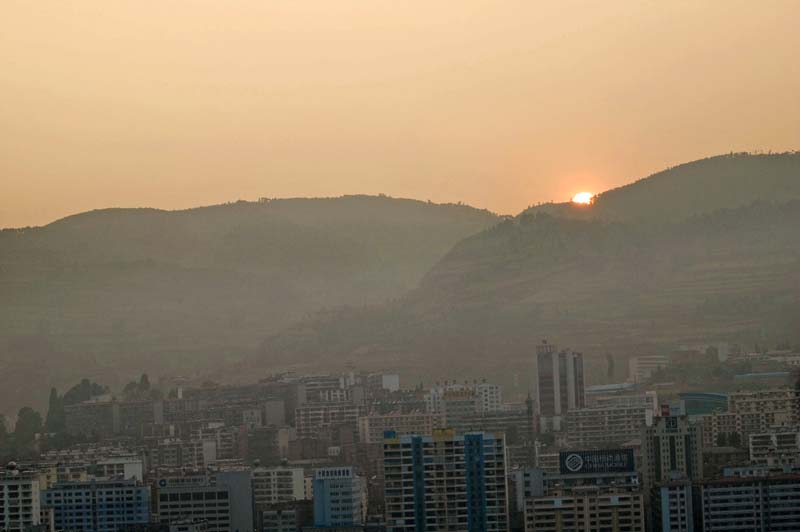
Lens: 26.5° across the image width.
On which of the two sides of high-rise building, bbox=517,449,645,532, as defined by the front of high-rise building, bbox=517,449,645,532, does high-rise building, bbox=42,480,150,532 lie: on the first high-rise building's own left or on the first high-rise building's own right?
on the first high-rise building's own right

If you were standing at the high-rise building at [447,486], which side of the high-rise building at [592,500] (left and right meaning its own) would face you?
right

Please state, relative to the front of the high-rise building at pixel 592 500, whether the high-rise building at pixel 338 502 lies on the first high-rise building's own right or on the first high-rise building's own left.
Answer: on the first high-rise building's own right

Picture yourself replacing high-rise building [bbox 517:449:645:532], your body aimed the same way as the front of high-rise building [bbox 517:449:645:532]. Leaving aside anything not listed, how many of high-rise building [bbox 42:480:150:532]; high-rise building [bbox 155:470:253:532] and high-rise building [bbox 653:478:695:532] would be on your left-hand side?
1

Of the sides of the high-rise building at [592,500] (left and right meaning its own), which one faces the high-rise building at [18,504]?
right

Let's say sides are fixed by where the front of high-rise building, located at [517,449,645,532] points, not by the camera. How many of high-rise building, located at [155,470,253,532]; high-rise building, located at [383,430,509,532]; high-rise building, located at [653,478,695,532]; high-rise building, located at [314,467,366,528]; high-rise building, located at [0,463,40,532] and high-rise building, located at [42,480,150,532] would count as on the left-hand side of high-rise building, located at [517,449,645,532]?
1

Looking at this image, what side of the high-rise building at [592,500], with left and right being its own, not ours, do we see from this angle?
front

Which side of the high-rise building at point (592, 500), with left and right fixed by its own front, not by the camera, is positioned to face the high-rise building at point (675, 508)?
left

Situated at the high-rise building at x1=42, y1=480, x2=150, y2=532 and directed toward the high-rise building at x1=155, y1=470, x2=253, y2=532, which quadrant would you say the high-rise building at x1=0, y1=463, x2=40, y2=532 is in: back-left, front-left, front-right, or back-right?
back-right

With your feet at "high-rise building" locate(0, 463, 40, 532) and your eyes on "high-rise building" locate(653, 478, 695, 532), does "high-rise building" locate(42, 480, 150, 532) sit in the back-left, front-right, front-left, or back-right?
front-left

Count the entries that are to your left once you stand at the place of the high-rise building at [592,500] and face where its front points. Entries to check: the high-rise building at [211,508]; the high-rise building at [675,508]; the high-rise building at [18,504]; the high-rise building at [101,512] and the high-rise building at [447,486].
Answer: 1
